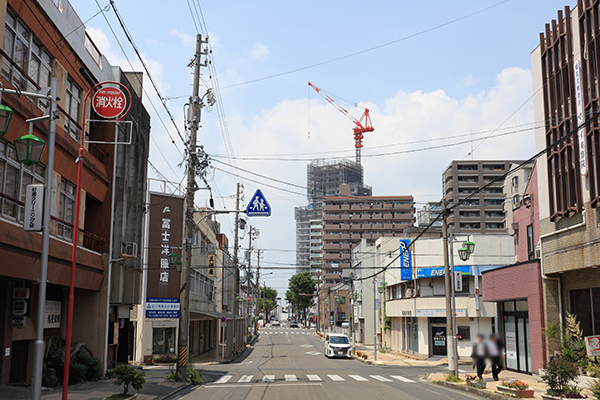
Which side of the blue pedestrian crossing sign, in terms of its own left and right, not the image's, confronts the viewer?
front

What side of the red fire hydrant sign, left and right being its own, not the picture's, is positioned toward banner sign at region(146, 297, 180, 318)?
back

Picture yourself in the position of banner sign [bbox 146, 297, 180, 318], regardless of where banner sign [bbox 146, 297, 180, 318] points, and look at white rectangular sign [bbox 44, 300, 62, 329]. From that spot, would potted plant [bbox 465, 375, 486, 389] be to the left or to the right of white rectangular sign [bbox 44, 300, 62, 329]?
left

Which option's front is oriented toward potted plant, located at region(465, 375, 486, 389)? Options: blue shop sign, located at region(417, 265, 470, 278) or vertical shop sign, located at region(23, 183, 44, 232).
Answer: the blue shop sign

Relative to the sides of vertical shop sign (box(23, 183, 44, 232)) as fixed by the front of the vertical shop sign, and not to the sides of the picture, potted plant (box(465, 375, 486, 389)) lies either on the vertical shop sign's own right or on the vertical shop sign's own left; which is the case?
on the vertical shop sign's own left

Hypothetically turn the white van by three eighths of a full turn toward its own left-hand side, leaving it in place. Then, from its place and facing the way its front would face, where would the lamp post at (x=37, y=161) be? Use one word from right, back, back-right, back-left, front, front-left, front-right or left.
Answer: back-right

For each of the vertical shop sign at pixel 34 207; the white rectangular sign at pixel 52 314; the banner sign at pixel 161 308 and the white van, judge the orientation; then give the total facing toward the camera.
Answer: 4

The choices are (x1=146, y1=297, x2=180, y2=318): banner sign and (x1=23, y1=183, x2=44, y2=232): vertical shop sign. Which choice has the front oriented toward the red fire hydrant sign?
(x1=146, y1=297, x2=180, y2=318): banner sign

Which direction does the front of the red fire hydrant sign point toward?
toward the camera

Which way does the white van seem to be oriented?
toward the camera

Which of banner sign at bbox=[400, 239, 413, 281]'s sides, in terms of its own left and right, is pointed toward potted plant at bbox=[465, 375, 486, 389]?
front
